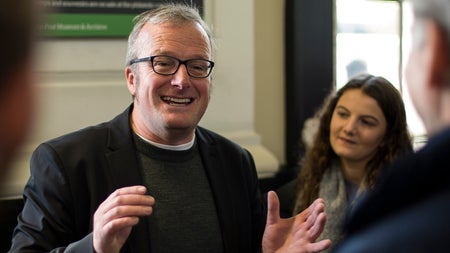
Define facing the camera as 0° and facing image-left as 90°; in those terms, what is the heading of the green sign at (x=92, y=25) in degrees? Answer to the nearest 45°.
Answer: approximately 0°

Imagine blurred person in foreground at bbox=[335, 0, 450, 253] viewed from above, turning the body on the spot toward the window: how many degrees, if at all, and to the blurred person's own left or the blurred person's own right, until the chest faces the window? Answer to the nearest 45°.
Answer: approximately 45° to the blurred person's own right

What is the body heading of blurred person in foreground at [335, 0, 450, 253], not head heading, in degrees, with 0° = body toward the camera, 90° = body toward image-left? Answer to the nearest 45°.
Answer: approximately 135°

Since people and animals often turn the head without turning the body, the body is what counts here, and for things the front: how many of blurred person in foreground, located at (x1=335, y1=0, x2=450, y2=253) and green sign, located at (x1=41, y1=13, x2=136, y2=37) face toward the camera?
1

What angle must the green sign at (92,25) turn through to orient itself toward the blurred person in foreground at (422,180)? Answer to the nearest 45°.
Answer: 0° — it already faces them

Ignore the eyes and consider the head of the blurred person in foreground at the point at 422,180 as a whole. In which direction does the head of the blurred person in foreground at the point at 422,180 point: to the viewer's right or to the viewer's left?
to the viewer's left

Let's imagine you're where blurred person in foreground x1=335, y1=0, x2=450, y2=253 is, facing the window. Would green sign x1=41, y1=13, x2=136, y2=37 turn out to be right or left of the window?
left

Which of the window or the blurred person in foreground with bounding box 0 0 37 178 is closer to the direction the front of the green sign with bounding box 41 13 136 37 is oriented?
the blurred person in foreground

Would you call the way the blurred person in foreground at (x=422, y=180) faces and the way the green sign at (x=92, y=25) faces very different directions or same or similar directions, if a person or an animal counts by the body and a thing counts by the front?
very different directions

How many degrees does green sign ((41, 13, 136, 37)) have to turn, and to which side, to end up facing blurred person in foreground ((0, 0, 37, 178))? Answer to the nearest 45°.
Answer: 0° — it already faces them

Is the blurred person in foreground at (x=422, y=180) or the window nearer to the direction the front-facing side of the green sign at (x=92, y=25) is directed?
the blurred person in foreground
